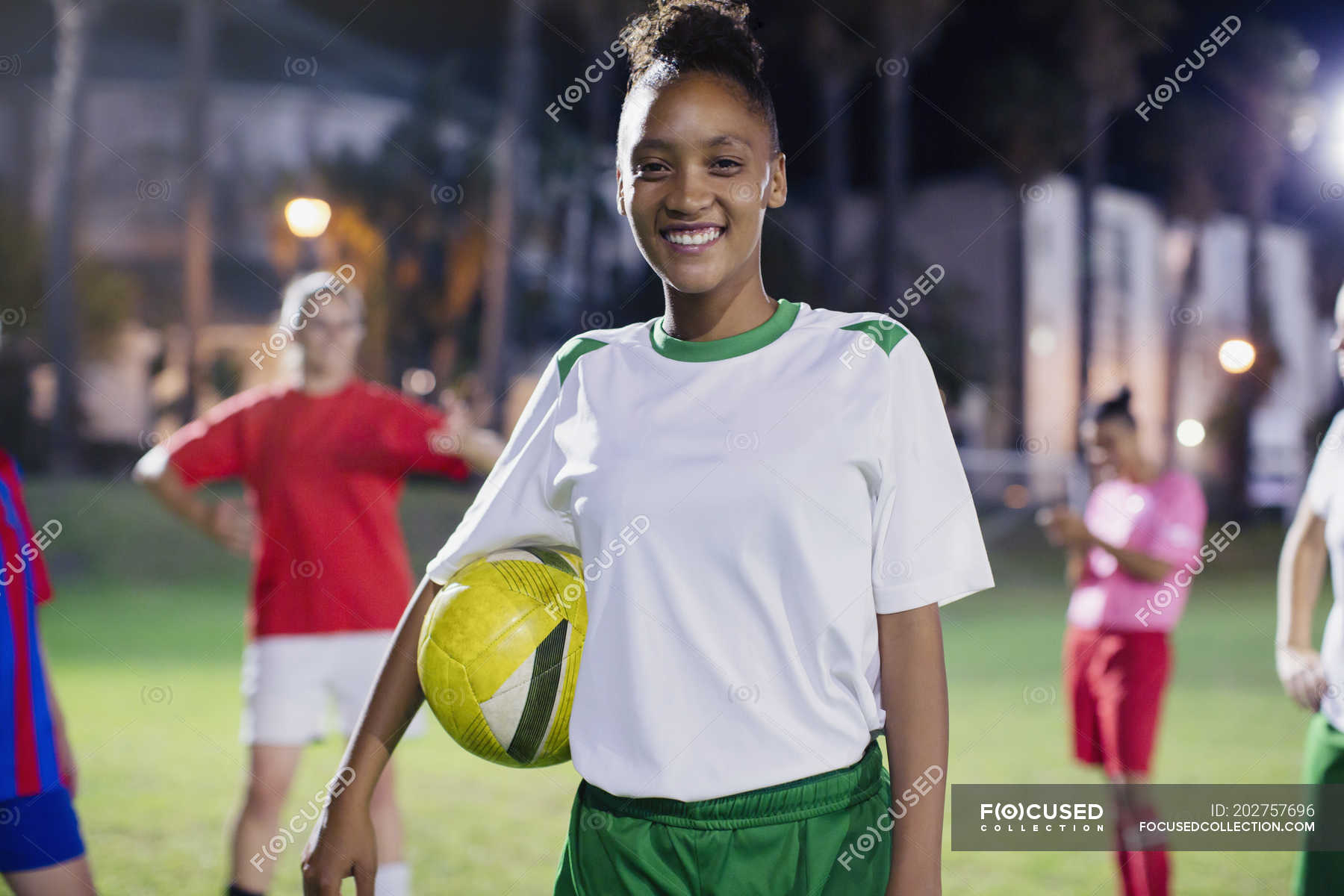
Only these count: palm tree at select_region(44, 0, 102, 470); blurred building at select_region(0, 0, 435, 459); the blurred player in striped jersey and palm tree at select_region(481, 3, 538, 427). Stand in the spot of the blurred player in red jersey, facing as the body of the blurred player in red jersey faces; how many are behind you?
3

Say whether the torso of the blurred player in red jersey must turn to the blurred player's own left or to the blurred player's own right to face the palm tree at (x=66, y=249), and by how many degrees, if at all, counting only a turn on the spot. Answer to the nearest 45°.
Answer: approximately 180°

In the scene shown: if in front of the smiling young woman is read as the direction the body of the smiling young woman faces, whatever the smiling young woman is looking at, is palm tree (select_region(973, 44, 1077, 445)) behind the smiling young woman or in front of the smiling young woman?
behind

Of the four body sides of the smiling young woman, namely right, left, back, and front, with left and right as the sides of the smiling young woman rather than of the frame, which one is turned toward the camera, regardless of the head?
front

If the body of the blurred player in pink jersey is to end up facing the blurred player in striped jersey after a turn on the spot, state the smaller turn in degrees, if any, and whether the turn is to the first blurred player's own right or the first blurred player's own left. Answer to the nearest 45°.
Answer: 0° — they already face them

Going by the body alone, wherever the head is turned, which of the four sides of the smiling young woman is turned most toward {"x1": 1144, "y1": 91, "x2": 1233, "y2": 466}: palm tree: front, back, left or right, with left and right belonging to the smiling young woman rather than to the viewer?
back

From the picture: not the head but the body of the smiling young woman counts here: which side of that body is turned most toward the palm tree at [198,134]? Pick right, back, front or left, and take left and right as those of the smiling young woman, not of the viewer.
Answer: back

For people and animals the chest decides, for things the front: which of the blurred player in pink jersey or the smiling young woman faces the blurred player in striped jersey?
the blurred player in pink jersey

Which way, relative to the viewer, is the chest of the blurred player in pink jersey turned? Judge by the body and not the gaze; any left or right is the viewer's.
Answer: facing the viewer and to the left of the viewer

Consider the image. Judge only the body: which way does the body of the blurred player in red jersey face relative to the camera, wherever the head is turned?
toward the camera

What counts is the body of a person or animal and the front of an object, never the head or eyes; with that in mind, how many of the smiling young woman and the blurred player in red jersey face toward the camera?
2

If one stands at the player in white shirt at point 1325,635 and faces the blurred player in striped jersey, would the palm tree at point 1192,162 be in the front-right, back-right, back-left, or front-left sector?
back-right
